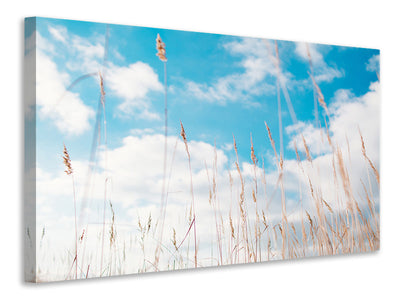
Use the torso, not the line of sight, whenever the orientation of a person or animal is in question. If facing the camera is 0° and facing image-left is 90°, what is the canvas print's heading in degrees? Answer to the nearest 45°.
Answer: approximately 315°
